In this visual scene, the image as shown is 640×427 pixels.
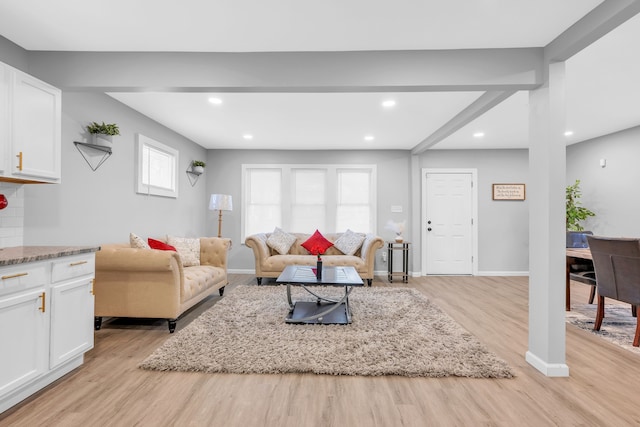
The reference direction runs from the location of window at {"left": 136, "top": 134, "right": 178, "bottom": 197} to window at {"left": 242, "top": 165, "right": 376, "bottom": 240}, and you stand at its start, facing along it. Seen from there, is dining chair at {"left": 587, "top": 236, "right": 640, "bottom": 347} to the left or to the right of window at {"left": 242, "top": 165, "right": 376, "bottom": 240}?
right

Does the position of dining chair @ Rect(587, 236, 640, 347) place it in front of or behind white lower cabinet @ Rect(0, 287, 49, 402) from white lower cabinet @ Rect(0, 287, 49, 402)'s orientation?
in front

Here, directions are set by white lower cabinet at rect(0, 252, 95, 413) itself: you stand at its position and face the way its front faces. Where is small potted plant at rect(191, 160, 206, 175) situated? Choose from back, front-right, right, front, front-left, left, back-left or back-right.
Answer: left

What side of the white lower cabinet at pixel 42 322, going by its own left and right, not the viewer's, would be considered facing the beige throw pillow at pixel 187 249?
left

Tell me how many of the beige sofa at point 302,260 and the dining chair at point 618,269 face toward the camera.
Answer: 1

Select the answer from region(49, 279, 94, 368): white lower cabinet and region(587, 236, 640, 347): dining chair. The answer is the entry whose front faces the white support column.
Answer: the white lower cabinet

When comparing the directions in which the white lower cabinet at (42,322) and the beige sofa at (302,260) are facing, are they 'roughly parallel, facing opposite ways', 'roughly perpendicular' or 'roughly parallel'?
roughly perpendicular

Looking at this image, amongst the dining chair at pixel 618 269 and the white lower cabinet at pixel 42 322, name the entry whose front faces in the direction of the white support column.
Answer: the white lower cabinet

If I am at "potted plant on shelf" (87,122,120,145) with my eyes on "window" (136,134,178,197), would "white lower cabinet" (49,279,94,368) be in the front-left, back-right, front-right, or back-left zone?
back-right

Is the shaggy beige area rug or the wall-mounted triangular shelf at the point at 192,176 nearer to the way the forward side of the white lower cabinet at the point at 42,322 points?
the shaggy beige area rug

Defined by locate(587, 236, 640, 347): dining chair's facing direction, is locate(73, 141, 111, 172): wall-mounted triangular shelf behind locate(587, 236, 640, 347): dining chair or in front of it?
behind

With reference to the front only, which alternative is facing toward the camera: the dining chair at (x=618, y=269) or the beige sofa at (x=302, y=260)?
the beige sofa

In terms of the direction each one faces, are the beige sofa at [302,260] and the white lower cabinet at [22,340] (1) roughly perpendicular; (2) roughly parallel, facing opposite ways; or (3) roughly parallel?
roughly perpendicular

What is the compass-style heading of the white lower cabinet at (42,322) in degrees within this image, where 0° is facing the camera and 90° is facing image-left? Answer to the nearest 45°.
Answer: approximately 315°
